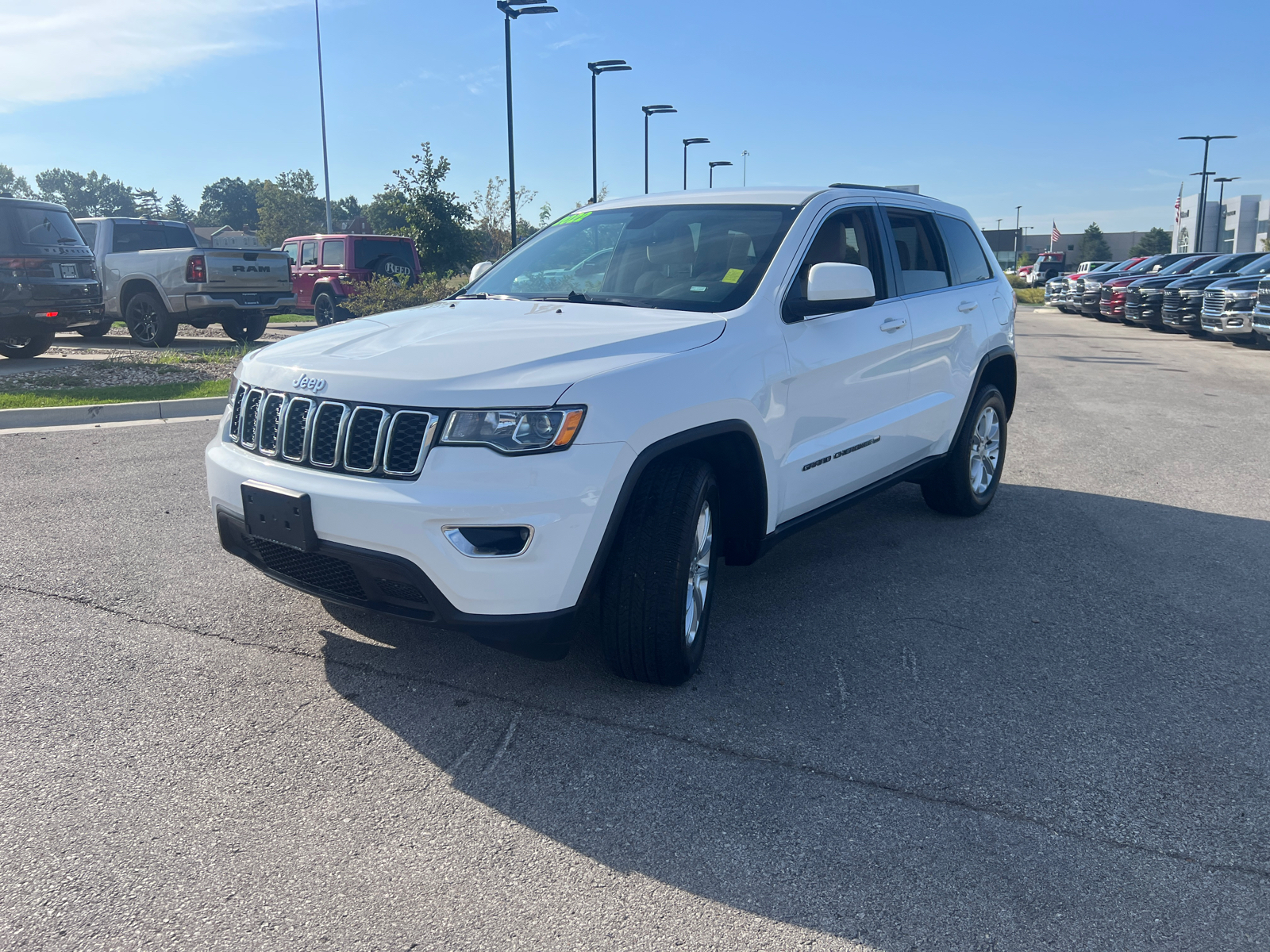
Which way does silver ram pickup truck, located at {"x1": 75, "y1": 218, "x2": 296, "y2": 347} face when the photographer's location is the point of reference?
facing away from the viewer and to the left of the viewer

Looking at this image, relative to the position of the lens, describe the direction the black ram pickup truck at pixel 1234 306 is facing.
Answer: facing the viewer and to the left of the viewer

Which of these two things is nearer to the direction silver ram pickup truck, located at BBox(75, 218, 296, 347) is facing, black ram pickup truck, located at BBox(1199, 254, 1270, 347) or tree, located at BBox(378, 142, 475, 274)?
the tree

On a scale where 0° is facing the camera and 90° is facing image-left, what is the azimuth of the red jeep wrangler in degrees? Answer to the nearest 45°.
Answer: approximately 135°

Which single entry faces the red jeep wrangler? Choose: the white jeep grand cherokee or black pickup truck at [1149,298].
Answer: the black pickup truck

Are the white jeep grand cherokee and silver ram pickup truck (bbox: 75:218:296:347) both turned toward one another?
no

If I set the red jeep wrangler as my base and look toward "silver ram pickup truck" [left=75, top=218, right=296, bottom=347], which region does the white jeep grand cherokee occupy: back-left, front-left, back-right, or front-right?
front-left

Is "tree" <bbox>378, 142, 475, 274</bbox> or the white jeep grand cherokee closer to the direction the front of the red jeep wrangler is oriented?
the tree

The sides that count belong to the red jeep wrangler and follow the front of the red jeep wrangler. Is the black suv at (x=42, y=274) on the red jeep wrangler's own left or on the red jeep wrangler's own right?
on the red jeep wrangler's own left

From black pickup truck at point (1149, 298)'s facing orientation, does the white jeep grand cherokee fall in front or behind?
in front

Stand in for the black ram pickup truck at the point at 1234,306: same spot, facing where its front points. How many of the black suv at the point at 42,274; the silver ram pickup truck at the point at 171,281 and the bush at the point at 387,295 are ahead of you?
3

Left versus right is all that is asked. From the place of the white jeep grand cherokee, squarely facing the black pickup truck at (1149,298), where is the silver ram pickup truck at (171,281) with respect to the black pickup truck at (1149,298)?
left

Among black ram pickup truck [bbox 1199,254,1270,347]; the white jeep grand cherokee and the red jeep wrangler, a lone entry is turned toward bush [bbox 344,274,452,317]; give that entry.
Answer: the black ram pickup truck

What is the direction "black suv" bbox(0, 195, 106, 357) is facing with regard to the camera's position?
facing away from the viewer and to the left of the viewer

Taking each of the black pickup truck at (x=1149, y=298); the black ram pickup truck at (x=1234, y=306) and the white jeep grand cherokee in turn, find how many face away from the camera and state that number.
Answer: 0

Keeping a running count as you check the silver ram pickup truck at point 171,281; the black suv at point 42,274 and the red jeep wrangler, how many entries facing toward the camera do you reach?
0

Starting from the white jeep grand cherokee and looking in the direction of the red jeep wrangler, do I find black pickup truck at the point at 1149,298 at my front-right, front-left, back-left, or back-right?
front-right

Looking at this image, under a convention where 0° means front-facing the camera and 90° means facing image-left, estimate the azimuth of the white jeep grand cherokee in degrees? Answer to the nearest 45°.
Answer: approximately 45°

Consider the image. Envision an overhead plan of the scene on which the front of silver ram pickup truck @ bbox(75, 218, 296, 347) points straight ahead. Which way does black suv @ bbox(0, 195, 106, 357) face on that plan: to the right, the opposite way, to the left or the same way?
the same way

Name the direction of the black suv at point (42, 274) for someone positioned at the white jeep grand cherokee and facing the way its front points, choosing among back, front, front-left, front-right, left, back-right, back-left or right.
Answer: right

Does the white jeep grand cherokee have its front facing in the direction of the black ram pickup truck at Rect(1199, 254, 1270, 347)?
no

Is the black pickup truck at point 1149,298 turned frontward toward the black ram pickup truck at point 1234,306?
no

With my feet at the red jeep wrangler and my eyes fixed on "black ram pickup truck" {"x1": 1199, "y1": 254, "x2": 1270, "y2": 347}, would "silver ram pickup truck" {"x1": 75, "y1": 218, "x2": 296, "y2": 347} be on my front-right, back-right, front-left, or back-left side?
back-right
